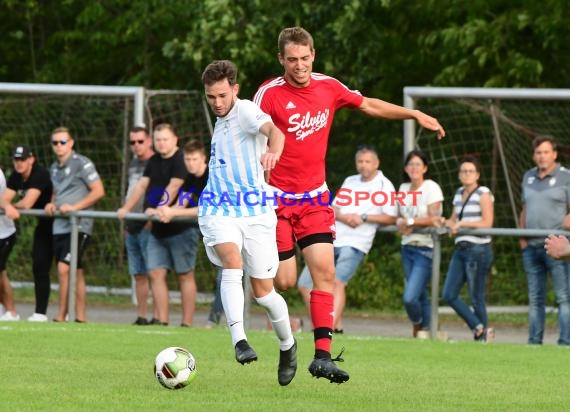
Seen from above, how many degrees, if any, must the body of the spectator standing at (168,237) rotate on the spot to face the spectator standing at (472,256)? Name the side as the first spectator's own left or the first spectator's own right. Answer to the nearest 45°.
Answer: approximately 135° to the first spectator's own left

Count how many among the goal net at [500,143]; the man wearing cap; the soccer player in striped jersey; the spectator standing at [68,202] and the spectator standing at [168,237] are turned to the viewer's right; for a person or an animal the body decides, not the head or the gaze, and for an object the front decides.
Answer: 0

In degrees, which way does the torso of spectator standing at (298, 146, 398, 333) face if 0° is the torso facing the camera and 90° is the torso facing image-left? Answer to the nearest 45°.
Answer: approximately 45°

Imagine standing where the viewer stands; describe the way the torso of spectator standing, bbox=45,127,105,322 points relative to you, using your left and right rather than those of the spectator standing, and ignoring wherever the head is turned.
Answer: facing the viewer and to the left of the viewer

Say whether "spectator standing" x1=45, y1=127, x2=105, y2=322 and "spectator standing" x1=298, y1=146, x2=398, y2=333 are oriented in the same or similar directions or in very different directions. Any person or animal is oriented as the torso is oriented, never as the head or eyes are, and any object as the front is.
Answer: same or similar directions

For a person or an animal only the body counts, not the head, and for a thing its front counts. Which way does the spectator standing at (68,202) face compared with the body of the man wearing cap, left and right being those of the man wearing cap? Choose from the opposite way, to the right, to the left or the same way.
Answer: the same way

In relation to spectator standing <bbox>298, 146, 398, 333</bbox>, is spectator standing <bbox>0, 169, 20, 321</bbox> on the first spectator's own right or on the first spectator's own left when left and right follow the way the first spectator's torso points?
on the first spectator's own right

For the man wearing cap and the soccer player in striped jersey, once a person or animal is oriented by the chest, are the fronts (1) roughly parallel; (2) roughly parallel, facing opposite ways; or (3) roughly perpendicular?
roughly parallel

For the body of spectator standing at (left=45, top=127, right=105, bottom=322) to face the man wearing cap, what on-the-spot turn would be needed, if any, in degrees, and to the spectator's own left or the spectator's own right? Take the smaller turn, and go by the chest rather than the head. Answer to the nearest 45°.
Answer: approximately 90° to the spectator's own right

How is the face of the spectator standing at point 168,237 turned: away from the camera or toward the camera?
toward the camera

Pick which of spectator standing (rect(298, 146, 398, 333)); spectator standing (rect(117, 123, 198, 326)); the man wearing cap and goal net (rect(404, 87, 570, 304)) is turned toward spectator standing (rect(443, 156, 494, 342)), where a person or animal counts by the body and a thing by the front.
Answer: the goal net

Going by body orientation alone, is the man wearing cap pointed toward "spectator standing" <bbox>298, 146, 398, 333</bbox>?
no

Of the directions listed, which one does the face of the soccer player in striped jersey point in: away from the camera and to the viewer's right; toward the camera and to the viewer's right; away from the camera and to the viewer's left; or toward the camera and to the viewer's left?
toward the camera and to the viewer's left

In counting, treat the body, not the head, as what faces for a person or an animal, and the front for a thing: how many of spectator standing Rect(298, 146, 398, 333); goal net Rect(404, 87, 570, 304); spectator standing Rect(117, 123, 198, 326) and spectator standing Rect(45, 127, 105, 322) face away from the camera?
0

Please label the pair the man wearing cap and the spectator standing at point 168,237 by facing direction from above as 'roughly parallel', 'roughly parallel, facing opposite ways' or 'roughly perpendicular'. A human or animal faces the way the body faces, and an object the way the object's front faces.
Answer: roughly parallel

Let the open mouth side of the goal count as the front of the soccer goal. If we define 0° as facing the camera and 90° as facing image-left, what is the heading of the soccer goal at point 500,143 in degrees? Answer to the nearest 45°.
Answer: approximately 0°
